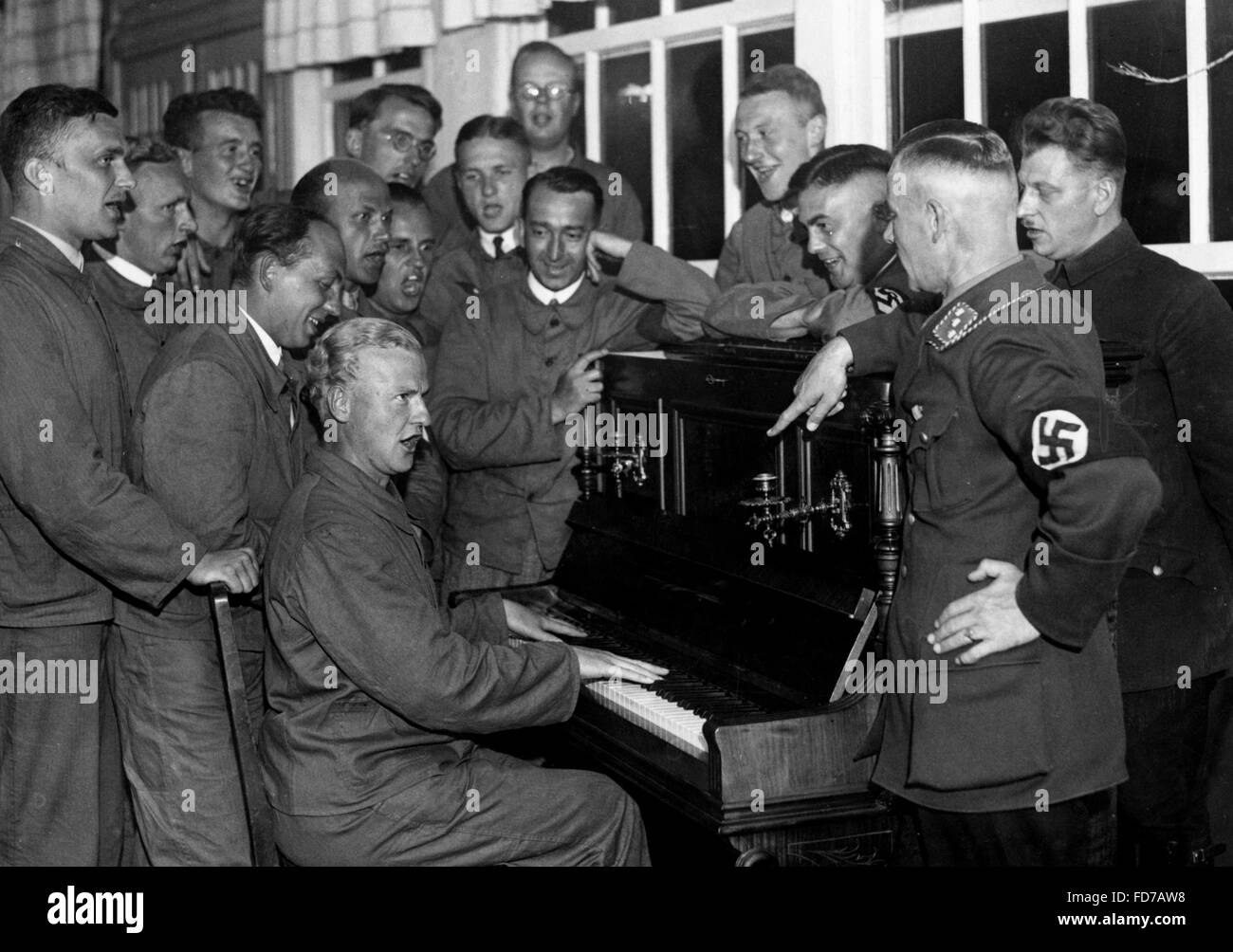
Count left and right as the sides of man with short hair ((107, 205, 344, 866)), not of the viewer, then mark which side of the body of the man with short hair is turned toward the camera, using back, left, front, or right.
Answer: right

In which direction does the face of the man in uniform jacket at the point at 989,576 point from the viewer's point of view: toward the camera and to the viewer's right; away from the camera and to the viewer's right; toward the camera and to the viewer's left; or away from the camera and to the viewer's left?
away from the camera and to the viewer's left

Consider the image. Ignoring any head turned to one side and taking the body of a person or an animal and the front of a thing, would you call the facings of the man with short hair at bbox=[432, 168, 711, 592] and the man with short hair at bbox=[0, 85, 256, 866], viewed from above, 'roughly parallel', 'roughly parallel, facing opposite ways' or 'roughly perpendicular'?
roughly perpendicular

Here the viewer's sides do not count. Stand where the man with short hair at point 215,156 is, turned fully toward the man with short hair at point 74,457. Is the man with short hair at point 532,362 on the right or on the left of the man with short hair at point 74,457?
left

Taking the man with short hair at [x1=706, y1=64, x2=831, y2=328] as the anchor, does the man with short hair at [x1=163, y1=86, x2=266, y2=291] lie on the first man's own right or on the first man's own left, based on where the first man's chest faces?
on the first man's own right

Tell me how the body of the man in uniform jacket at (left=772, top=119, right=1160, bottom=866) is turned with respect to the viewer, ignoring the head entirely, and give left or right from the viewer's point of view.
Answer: facing to the left of the viewer
